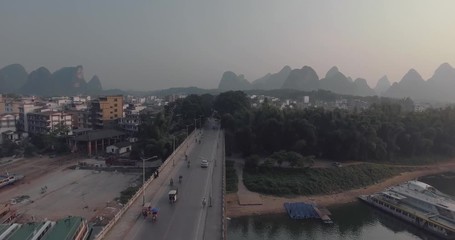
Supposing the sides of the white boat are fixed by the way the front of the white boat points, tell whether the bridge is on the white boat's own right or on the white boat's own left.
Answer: on the white boat's own left

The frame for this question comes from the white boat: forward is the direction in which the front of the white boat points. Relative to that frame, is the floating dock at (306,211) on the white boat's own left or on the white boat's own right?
on the white boat's own left

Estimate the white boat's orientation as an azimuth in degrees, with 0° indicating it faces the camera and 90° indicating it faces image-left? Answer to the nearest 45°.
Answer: approximately 135°
